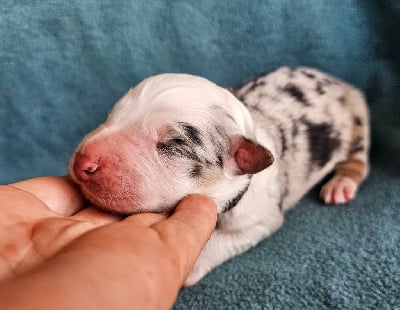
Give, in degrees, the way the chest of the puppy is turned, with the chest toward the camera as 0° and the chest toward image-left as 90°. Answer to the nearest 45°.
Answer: approximately 45°
